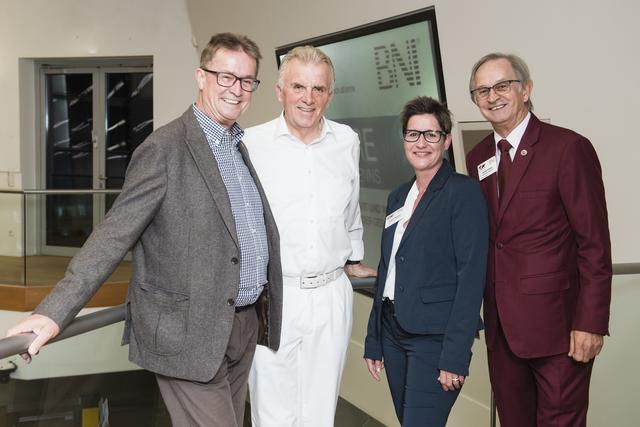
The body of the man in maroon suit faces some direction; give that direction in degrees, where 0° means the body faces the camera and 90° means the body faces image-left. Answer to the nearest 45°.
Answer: approximately 45°

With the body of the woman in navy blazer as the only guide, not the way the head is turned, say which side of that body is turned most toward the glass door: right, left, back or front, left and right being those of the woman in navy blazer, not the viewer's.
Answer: right

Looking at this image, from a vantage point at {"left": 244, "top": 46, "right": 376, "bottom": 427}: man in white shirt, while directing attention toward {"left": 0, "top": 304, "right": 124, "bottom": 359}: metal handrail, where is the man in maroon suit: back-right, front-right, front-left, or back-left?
back-left

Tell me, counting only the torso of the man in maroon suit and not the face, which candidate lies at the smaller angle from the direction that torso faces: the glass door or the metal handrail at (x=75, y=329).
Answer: the metal handrail

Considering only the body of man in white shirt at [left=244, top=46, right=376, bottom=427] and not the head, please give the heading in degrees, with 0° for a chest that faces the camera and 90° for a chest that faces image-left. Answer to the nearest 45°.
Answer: approximately 0°

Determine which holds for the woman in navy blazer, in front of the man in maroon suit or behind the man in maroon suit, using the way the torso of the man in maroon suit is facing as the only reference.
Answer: in front
